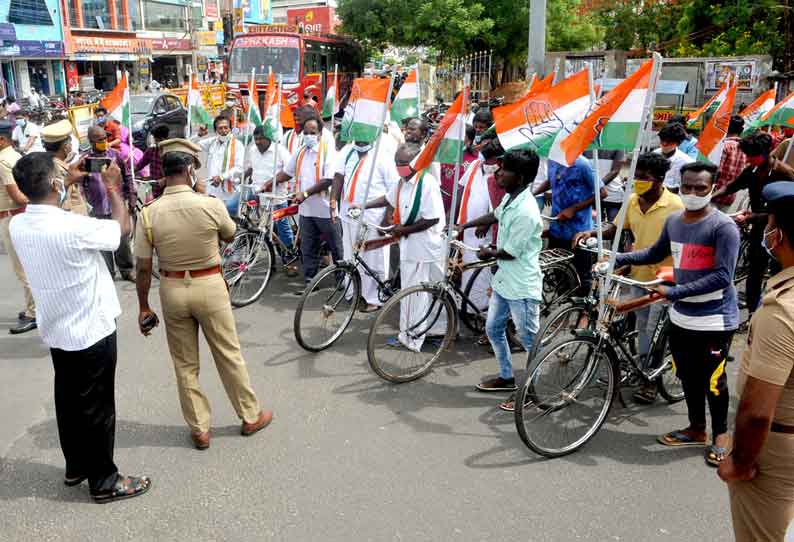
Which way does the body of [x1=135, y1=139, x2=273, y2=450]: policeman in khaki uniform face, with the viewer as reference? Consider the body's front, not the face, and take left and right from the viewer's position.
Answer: facing away from the viewer and to the right of the viewer

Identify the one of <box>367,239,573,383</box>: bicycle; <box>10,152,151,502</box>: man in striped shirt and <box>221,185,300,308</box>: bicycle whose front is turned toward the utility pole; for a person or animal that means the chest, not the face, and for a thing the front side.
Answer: the man in striped shirt

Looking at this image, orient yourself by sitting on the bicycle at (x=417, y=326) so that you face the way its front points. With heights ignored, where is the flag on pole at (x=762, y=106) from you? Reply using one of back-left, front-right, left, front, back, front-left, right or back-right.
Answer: back

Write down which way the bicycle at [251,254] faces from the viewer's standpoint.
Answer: facing the viewer and to the left of the viewer

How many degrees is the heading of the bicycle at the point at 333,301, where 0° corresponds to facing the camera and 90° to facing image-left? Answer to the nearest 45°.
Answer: approximately 45°

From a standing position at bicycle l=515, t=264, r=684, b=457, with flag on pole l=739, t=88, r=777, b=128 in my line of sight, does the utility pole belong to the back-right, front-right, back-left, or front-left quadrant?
front-left

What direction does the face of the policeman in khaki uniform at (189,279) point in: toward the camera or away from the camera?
away from the camera

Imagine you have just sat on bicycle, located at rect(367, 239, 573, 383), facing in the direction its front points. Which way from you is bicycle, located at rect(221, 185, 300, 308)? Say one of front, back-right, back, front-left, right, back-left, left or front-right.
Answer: right

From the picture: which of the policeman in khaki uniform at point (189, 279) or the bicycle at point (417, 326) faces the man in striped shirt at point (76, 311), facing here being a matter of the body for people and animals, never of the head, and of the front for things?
the bicycle

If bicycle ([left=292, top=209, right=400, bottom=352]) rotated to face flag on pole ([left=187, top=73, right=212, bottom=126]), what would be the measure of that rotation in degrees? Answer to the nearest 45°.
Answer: approximately 90° to its right

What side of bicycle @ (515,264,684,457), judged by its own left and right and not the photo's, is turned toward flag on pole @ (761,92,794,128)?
back

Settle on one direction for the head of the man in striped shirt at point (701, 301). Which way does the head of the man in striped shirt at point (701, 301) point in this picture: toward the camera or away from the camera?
toward the camera

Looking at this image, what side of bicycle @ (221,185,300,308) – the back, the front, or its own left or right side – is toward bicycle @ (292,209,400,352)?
left
